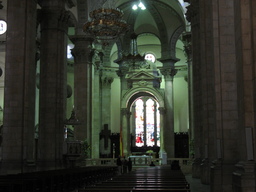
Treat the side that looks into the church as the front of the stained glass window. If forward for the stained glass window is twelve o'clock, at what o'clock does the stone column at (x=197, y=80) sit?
The stone column is roughly at 12 o'clock from the stained glass window.

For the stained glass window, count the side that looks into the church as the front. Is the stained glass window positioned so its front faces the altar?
yes

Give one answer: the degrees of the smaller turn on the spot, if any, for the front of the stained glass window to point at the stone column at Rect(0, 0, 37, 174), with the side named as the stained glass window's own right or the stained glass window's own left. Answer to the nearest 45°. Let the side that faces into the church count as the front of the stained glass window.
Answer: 0° — it already faces it

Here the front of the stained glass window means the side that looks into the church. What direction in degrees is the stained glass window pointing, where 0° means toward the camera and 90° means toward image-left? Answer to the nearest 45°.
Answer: approximately 0°

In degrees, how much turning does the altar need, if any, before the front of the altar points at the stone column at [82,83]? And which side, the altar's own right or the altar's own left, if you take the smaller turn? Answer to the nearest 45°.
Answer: approximately 45° to the altar's own right

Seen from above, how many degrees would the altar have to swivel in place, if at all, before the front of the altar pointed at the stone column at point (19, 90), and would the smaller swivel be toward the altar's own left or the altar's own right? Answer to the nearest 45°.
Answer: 0° — it already faces it

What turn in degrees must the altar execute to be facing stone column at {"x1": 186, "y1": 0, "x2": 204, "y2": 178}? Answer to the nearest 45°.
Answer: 0° — it already faces it

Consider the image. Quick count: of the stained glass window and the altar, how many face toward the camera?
2

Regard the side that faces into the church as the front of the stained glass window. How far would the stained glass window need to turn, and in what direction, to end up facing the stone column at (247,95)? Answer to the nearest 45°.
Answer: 0° — it already faces it

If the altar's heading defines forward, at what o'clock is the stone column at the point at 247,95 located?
The stone column is roughly at 12 o'clock from the altar.

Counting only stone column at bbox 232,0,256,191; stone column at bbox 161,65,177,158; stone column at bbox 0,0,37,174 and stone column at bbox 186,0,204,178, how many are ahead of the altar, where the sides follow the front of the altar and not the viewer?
3
